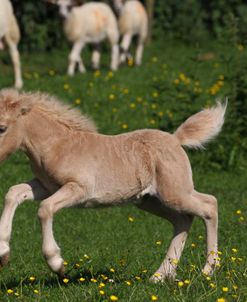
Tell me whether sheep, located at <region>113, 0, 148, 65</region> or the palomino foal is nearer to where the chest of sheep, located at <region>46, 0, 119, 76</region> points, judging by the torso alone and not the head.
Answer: the palomino foal

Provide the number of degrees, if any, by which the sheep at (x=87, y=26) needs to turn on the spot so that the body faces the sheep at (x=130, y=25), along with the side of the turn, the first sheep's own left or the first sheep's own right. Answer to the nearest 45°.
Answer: approximately 180°

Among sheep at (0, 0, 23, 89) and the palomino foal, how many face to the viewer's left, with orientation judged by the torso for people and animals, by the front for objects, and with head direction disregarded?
2

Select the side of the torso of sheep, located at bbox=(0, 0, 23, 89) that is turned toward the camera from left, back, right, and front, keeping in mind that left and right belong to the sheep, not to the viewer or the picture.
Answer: left

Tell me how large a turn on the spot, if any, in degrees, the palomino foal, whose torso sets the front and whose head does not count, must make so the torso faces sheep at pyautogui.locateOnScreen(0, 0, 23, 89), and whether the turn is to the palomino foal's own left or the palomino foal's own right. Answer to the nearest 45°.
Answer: approximately 90° to the palomino foal's own right

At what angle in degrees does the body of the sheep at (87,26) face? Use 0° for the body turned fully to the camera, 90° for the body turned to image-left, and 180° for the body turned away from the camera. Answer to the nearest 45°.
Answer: approximately 45°

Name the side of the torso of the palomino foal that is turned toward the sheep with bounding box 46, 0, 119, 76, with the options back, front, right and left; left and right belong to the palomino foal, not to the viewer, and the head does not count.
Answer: right

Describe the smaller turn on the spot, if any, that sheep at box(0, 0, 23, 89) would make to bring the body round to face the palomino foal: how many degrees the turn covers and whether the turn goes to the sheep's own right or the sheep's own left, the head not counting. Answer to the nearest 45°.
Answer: approximately 90° to the sheep's own left

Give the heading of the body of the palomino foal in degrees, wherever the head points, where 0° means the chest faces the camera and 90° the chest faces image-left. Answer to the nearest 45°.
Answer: approximately 90°
